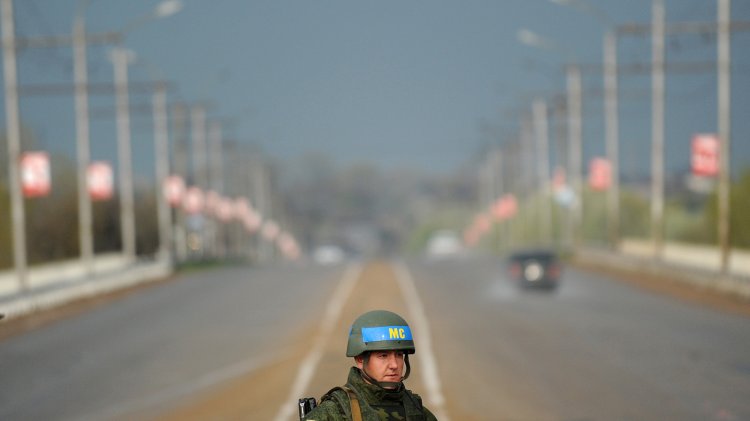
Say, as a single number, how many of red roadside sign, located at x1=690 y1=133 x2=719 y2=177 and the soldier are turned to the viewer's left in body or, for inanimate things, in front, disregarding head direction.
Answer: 0

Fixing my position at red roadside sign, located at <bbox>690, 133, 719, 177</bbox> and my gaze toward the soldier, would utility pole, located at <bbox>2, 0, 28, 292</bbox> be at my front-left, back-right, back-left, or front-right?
front-right

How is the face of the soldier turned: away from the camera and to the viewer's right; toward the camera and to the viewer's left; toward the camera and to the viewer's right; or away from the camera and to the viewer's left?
toward the camera and to the viewer's right

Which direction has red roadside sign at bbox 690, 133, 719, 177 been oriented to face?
toward the camera

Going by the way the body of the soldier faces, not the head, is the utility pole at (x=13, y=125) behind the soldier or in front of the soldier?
behind

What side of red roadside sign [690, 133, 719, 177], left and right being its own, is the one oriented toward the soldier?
front

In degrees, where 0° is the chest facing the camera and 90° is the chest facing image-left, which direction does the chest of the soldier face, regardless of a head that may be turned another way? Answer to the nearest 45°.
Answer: approximately 315°

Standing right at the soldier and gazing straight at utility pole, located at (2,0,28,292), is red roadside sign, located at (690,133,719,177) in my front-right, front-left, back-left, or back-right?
front-right

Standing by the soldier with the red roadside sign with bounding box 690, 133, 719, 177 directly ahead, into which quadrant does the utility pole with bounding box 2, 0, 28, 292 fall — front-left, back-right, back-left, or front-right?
front-left

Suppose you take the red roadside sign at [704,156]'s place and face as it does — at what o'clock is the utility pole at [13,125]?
The utility pole is roughly at 2 o'clock from the red roadside sign.
